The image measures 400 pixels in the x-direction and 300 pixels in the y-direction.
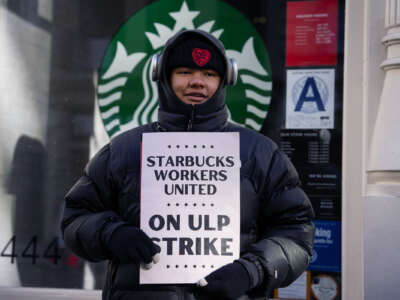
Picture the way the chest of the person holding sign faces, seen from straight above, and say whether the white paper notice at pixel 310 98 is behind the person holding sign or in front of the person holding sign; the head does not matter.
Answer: behind

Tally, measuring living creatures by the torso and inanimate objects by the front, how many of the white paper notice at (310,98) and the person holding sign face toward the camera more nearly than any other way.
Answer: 2

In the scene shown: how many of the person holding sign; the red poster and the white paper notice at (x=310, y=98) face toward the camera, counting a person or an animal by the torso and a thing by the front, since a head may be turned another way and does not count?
3

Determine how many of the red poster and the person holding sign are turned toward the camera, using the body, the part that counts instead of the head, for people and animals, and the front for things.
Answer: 2

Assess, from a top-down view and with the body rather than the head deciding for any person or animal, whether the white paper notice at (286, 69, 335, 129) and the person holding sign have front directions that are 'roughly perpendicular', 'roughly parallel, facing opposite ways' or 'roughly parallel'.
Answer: roughly parallel

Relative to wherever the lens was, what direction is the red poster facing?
facing the viewer

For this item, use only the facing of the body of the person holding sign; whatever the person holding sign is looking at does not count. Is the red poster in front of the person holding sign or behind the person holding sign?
behind

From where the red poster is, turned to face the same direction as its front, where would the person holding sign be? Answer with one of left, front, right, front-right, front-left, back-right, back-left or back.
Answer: front

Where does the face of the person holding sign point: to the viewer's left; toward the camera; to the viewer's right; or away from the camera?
toward the camera
